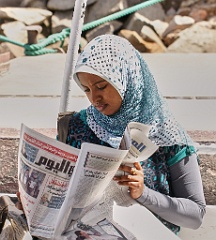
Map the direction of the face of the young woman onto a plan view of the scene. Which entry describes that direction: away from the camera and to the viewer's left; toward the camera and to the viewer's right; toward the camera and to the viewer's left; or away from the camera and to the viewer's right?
toward the camera and to the viewer's left

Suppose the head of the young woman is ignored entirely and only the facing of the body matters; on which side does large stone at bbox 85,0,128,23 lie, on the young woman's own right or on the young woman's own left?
on the young woman's own right

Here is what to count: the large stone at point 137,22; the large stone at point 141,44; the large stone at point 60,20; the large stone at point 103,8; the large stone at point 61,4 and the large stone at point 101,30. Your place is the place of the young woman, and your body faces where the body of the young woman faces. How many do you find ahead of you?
0

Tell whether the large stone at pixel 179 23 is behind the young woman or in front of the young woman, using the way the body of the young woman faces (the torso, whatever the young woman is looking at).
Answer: behind

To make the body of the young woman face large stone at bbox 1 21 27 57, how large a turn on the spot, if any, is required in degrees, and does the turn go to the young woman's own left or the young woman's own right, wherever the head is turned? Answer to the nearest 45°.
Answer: approximately 135° to the young woman's own right

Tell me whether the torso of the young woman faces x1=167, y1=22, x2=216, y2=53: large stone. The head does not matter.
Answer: no

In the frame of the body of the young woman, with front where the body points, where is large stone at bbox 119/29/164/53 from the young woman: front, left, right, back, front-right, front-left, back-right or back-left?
back-right

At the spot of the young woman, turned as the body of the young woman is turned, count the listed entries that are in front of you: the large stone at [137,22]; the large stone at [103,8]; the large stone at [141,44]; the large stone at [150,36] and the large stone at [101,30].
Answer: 0

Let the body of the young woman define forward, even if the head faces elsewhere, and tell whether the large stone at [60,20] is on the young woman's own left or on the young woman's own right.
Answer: on the young woman's own right

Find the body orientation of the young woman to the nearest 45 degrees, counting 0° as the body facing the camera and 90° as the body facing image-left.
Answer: approximately 45°

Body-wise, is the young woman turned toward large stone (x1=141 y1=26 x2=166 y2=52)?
no

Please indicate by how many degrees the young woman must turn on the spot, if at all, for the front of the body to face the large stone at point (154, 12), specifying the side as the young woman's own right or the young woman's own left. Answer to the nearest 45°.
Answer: approximately 135° to the young woman's own right

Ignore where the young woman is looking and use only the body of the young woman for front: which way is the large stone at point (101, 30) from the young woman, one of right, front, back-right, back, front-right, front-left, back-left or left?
back-right

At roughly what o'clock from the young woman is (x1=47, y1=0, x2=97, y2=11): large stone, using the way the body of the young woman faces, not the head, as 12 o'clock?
The large stone is roughly at 4 o'clock from the young woman.

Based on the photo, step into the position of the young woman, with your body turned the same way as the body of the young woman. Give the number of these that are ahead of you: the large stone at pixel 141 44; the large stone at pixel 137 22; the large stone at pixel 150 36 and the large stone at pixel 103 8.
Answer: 0

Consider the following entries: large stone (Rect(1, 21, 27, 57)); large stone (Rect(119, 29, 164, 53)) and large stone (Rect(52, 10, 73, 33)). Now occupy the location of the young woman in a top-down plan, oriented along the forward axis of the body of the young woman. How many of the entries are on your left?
0
